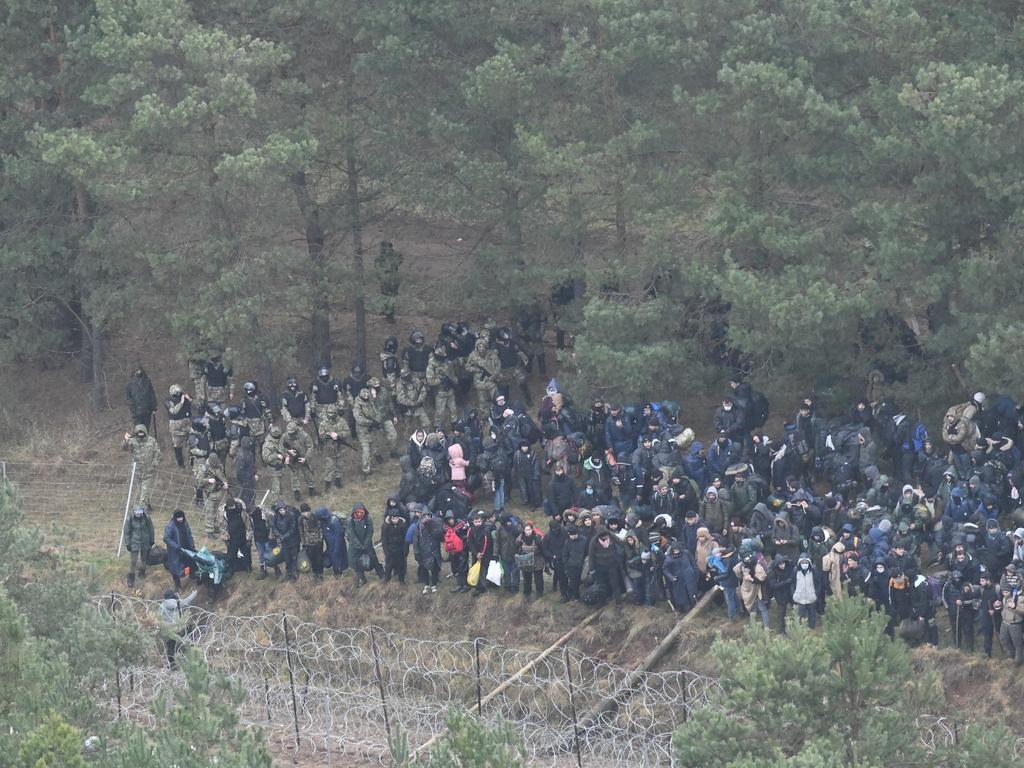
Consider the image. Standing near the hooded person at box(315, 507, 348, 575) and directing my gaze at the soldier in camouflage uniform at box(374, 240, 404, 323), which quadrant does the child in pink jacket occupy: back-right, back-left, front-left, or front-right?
front-right

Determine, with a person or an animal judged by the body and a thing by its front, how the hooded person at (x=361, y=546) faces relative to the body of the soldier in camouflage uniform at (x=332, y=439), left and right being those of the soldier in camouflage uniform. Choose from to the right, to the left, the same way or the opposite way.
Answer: the same way

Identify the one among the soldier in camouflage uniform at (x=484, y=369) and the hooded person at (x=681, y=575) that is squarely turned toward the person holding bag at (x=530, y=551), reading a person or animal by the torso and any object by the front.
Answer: the soldier in camouflage uniform

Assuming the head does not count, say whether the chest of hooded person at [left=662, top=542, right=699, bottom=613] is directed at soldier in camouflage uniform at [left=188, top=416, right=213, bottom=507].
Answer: no

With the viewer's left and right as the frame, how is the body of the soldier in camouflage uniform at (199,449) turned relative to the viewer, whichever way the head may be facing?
facing the viewer and to the right of the viewer

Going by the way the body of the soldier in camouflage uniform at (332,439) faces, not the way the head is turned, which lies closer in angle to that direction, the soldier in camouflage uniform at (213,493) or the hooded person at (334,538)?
the hooded person

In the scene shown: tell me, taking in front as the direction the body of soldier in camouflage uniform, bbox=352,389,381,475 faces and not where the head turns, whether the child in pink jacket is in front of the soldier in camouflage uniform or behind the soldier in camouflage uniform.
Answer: in front

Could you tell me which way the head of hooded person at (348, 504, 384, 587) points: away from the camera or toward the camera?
toward the camera

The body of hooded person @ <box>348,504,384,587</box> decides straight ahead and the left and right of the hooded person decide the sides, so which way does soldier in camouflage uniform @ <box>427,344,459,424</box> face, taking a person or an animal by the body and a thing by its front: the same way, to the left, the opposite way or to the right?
the same way

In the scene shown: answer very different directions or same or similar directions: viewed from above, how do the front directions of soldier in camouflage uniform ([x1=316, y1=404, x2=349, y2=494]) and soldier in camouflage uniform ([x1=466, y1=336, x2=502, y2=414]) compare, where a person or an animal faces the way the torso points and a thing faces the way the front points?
same or similar directions

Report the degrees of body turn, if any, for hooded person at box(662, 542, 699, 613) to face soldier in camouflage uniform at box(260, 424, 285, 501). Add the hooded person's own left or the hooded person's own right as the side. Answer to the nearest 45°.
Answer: approximately 135° to the hooded person's own right

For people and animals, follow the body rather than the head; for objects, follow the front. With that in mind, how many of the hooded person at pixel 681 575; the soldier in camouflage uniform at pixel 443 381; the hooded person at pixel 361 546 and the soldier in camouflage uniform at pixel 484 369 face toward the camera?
4

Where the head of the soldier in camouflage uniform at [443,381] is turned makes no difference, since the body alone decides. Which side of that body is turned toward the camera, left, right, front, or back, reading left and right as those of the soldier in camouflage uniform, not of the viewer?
front

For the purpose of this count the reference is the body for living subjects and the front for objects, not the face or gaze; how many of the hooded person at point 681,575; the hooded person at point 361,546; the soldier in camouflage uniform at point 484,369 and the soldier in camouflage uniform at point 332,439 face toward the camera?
4

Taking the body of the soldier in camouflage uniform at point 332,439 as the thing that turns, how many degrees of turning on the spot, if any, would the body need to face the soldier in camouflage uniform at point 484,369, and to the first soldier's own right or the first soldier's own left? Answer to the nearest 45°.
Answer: approximately 90° to the first soldier's own left

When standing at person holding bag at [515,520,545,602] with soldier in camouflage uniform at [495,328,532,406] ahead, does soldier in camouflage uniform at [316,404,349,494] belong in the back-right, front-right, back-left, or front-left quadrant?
front-left

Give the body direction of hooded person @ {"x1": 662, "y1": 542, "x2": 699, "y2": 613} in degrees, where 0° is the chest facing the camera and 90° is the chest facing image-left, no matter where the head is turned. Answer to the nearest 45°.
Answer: approximately 0°

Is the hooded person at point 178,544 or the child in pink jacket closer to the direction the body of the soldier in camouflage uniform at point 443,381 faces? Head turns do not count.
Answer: the child in pink jacket

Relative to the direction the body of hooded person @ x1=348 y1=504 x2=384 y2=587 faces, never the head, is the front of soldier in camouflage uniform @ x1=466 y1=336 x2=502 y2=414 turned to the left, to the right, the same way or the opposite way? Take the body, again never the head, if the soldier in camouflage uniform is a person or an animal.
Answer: the same way

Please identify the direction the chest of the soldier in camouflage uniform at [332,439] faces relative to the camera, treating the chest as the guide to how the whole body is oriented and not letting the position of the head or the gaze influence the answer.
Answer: toward the camera

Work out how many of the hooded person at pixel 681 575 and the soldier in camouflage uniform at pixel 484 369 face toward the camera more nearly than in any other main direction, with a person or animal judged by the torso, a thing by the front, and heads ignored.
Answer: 2
